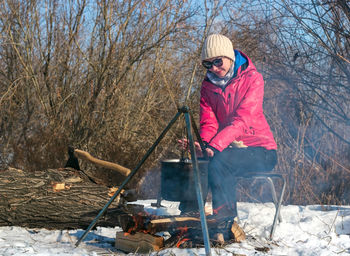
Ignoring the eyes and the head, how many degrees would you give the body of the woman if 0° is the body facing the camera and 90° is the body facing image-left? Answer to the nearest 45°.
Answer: approximately 45°
